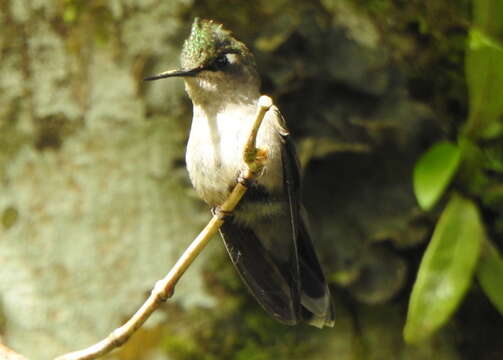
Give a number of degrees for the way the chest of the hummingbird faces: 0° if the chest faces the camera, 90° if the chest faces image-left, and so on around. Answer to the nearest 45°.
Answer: approximately 45°

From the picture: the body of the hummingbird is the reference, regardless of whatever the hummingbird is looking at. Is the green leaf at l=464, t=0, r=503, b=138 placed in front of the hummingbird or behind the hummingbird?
behind

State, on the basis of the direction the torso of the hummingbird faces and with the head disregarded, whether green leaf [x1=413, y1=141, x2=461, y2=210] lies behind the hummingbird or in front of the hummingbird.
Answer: behind

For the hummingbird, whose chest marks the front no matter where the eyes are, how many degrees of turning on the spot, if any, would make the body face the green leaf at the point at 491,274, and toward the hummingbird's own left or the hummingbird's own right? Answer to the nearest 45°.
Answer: approximately 135° to the hummingbird's own left
